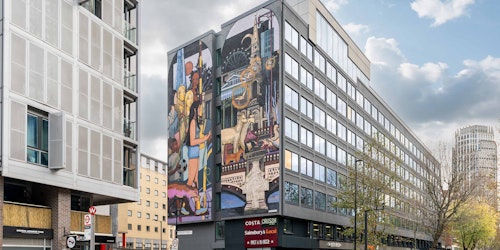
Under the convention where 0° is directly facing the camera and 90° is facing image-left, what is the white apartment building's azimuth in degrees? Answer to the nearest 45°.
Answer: approximately 315°
